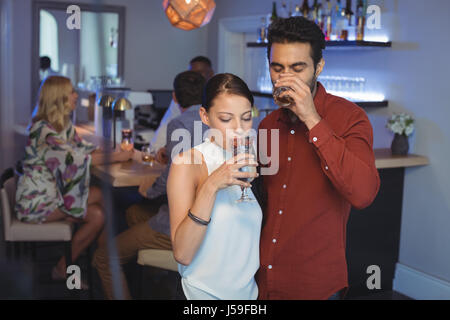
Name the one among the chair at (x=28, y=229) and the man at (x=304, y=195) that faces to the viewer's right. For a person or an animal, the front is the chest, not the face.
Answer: the chair

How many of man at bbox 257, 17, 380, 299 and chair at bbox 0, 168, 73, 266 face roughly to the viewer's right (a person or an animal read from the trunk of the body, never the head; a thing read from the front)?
1

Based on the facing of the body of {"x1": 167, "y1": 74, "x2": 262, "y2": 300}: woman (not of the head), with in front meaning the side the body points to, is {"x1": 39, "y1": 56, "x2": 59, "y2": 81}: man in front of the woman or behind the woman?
behind

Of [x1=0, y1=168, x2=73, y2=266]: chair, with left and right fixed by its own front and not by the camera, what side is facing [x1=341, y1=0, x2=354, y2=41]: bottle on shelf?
front

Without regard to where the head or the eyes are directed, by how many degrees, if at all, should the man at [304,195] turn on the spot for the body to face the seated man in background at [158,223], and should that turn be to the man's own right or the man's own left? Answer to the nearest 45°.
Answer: approximately 90° to the man's own right

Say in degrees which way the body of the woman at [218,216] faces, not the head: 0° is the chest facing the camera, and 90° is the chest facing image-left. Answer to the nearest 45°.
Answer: approximately 315°

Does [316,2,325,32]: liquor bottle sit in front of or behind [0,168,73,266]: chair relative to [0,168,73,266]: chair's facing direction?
in front

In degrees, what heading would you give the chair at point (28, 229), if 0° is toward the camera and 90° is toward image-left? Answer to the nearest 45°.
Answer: approximately 270°

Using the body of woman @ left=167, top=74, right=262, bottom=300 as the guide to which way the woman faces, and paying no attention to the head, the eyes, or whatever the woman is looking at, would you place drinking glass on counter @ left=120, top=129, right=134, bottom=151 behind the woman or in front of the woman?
behind

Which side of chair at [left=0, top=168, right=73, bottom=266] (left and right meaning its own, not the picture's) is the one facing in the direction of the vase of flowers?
front
